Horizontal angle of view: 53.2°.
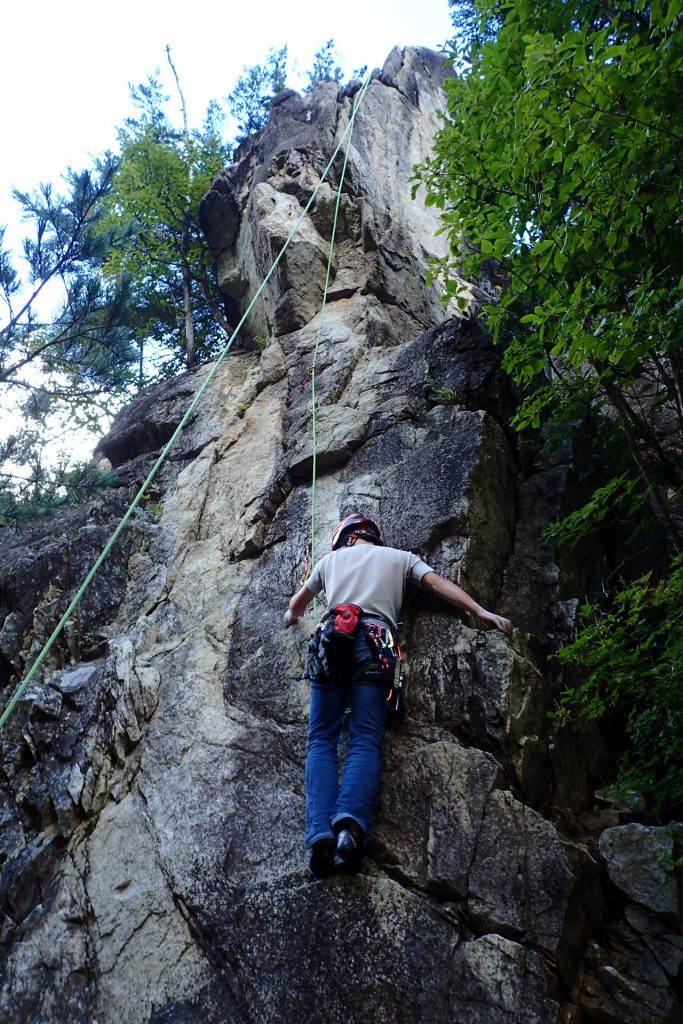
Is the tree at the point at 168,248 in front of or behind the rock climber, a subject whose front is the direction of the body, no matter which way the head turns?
in front

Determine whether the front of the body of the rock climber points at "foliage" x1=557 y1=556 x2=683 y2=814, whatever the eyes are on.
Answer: no

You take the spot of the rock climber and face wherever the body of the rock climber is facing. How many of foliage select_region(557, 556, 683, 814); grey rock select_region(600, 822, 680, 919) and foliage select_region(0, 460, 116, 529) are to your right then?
2

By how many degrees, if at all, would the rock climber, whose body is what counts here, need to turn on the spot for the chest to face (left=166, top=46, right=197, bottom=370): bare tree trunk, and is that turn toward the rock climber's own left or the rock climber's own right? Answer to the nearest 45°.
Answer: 0° — they already face it

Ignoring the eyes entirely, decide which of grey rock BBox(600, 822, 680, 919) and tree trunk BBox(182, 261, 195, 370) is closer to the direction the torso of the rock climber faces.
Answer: the tree trunk

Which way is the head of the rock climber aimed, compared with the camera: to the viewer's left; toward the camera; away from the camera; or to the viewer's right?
away from the camera

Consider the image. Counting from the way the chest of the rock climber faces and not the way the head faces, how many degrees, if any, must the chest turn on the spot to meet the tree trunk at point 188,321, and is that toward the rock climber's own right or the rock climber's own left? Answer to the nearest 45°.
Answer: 0° — they already face it

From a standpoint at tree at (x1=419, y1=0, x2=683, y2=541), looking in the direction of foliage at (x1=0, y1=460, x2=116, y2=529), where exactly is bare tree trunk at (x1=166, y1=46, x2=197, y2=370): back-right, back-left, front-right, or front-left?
front-right

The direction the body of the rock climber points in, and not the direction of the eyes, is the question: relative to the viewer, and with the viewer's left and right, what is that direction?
facing away from the viewer

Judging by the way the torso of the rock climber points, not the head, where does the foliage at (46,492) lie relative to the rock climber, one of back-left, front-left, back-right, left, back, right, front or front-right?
front-left

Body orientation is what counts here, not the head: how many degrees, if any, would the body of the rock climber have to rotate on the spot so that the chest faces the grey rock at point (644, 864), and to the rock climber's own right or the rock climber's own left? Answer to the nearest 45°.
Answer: approximately 90° to the rock climber's own right
